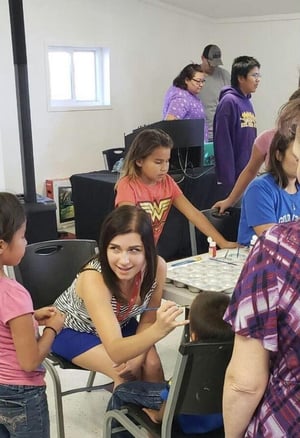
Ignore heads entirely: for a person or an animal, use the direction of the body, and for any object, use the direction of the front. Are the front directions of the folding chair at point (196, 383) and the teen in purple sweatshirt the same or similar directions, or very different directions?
very different directions

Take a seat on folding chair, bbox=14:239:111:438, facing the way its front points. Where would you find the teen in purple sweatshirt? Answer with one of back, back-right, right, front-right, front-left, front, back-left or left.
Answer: left

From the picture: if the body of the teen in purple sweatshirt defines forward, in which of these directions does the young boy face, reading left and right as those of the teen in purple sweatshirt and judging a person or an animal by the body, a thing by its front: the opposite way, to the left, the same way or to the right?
the opposite way

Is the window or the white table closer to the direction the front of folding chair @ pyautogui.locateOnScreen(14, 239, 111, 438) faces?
the white table

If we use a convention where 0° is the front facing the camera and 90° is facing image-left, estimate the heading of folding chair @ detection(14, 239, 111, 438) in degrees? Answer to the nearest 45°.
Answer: approximately 315°

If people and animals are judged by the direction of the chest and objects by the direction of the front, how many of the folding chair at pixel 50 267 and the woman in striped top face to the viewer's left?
0

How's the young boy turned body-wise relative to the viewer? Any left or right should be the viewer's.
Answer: facing away from the viewer and to the left of the viewer

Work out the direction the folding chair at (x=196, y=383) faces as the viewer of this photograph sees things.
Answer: facing away from the viewer and to the left of the viewer

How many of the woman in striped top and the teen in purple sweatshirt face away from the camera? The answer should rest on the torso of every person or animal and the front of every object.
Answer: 0
